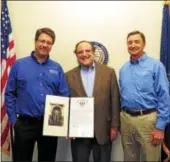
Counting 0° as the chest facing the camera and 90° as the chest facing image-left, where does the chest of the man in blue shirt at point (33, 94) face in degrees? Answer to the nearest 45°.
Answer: approximately 0°

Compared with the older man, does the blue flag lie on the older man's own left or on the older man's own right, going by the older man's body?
on the older man's own left

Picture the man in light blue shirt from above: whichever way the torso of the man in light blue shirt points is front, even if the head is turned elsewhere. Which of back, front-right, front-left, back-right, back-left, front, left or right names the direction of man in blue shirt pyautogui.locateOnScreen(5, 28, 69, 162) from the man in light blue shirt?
front-right

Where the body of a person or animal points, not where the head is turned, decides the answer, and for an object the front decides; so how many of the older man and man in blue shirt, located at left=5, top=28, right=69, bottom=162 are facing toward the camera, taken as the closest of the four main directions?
2

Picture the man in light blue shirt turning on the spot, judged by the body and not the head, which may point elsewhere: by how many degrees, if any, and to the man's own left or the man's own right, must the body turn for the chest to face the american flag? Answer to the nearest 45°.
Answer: approximately 45° to the man's own right

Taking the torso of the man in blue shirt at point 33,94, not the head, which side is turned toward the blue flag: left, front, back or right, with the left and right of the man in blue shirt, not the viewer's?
left

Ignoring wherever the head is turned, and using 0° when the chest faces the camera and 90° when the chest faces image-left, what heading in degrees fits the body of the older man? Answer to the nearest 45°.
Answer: approximately 0°
